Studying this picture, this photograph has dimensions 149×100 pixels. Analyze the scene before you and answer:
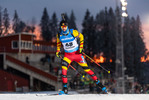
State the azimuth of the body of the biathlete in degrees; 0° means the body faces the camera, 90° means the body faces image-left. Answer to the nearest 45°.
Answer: approximately 45°
